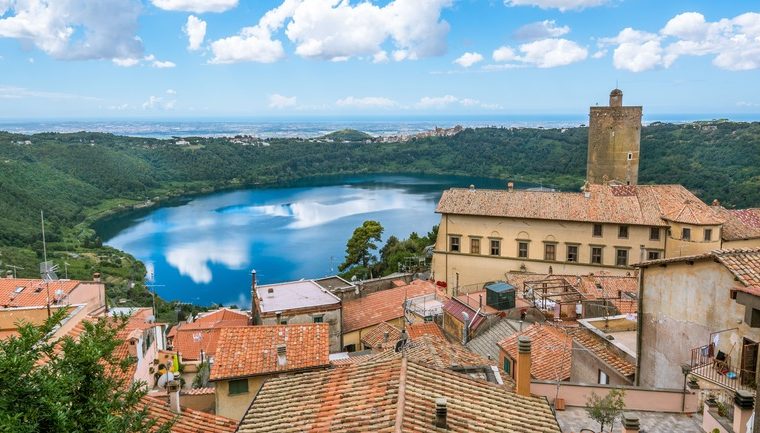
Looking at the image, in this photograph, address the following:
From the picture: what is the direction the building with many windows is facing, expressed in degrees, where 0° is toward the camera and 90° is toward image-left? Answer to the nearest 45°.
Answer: approximately 0°

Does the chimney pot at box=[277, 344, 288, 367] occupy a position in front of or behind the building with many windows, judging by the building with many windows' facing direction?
in front

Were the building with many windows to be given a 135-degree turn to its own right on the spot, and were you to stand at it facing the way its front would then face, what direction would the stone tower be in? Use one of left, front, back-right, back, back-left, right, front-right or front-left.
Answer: front-right

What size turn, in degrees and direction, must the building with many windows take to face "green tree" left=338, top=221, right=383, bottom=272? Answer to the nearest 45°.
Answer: approximately 135° to its right

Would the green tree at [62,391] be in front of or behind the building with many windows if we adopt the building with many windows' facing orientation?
in front

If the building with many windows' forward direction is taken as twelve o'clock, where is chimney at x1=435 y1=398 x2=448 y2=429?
The chimney is roughly at 12 o'clock from the building with many windows.

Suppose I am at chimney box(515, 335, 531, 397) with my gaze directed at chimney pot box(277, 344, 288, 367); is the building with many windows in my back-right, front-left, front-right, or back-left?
front-right

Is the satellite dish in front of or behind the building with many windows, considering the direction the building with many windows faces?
in front

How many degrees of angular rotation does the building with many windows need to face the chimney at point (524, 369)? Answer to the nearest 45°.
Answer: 0° — it already faces it
